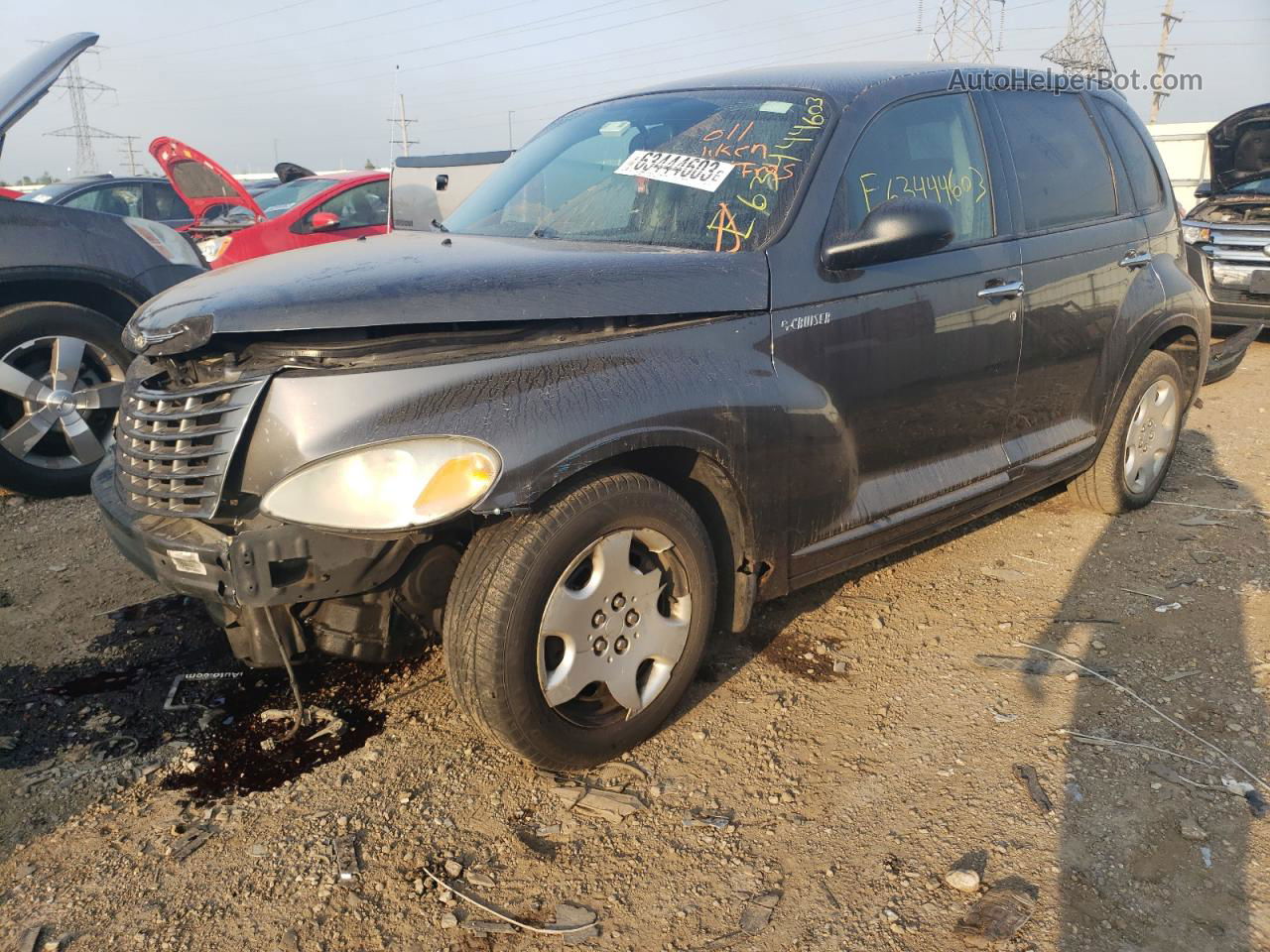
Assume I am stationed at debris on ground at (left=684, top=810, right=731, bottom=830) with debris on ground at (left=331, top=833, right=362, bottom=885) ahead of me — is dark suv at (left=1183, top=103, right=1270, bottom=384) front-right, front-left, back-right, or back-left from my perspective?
back-right

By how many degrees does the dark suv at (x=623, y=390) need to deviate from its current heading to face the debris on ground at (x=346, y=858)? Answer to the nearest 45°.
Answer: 0° — it already faces it

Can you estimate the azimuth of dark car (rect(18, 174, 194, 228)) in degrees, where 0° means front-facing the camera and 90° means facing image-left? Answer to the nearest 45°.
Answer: approximately 45°

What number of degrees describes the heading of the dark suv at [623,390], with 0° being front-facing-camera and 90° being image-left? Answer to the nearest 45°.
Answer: approximately 45°

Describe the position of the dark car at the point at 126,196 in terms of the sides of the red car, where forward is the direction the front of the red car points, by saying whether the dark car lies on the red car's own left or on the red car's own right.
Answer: on the red car's own right

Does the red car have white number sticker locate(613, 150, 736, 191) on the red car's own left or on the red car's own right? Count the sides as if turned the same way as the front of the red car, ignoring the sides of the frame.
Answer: on the red car's own left

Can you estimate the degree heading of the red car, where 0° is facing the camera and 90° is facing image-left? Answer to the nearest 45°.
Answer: approximately 45°
